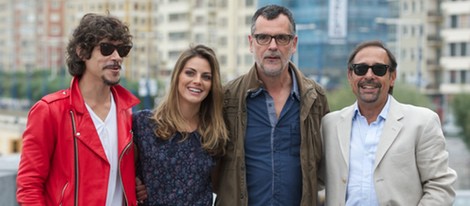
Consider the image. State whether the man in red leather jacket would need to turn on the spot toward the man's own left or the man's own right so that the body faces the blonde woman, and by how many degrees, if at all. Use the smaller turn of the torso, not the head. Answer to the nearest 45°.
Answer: approximately 90° to the man's own left

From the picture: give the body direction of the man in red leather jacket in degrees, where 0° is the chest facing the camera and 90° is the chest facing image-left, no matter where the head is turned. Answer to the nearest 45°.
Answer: approximately 315°

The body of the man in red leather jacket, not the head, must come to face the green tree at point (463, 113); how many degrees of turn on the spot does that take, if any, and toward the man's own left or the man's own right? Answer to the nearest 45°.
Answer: approximately 90° to the man's own left
